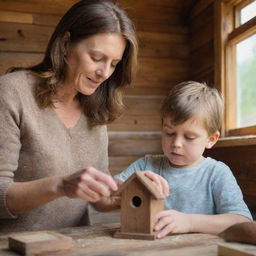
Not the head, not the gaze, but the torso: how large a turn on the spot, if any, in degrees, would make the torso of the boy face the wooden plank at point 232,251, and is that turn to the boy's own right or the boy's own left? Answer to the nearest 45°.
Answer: approximately 45° to the boy's own left

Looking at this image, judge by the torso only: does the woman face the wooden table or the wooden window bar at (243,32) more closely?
the wooden table

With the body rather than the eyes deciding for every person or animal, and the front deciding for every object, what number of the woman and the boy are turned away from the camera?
0

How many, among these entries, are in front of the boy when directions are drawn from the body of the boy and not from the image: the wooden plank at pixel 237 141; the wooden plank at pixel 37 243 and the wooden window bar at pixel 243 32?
1

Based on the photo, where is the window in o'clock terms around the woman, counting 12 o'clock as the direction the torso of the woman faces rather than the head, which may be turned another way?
The window is roughly at 9 o'clock from the woman.

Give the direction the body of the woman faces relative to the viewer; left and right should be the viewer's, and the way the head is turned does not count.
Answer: facing the viewer and to the right of the viewer

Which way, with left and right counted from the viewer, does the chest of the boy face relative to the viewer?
facing the viewer and to the left of the viewer

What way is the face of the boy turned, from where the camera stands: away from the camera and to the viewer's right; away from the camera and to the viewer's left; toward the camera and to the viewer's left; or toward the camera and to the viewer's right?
toward the camera and to the viewer's left
